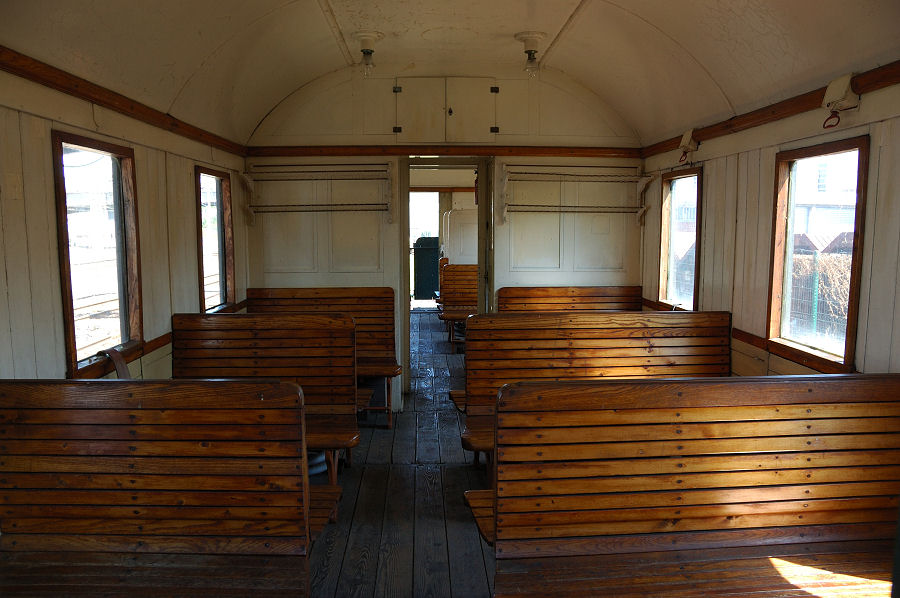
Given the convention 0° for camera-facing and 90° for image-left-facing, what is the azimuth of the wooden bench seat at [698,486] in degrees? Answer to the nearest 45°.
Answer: approximately 0°

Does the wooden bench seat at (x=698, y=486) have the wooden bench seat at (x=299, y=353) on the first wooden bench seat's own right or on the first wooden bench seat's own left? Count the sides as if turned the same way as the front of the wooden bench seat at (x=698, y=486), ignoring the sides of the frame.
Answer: on the first wooden bench seat's own right

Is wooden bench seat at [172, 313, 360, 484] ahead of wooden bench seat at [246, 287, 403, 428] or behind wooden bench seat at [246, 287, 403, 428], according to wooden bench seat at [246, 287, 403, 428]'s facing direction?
ahead

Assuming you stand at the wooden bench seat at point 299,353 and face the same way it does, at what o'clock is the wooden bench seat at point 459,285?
the wooden bench seat at point 459,285 is roughly at 7 o'clock from the wooden bench seat at point 299,353.

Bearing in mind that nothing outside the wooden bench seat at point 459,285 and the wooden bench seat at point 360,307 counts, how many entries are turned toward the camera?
2

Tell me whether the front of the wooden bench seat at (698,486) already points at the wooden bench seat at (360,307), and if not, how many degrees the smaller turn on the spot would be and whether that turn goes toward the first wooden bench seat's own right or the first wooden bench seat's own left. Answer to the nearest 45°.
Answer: approximately 135° to the first wooden bench seat's own right

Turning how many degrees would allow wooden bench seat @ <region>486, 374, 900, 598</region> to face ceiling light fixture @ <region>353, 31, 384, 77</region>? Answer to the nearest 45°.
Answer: approximately 135° to its right

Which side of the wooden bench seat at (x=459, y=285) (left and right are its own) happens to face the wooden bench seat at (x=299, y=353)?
front
